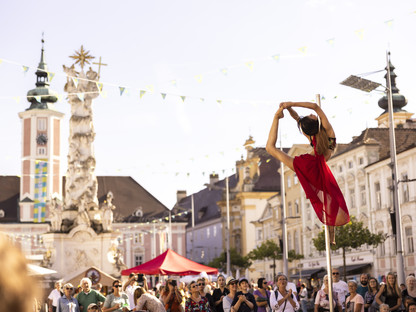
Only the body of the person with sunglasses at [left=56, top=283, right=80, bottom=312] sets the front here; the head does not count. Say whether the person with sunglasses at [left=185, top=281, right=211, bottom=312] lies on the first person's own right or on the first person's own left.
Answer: on the first person's own left

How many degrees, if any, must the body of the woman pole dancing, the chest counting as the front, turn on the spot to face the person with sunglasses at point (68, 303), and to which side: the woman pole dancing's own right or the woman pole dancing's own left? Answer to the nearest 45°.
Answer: approximately 90° to the woman pole dancing's own left

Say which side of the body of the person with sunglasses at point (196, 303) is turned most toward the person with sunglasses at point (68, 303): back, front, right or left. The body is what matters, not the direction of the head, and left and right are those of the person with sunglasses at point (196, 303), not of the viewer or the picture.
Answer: right

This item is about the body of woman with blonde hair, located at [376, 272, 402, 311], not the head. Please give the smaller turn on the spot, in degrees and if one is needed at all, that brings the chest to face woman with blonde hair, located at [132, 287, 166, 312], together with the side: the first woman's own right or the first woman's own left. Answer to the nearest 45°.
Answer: approximately 45° to the first woman's own right

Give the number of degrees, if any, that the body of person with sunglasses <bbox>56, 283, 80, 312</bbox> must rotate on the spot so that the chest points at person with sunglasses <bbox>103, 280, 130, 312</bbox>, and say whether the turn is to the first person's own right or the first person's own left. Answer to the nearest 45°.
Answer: approximately 90° to the first person's own left

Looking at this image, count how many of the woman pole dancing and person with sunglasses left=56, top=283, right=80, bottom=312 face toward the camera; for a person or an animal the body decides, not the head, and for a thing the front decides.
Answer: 1

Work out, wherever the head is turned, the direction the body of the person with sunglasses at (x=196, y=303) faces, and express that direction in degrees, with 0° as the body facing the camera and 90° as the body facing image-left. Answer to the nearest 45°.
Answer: approximately 0°

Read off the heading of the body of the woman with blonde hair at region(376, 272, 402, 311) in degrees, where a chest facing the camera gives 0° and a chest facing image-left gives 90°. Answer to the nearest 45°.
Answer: approximately 0°

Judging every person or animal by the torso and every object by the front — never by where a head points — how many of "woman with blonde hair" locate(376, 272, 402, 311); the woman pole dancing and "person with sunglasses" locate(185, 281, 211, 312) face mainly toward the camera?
2

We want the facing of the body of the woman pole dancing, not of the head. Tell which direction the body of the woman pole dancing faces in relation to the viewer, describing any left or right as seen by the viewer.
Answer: facing away from the viewer and to the right of the viewer

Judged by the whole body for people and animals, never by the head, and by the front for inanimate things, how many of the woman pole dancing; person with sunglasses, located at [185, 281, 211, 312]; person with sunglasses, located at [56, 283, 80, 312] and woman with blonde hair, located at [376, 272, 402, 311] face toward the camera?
3
